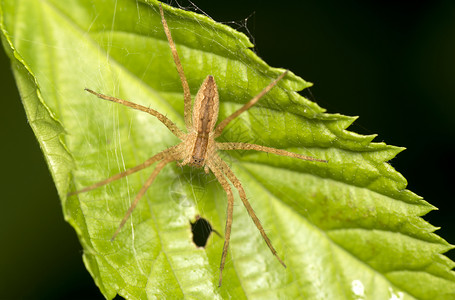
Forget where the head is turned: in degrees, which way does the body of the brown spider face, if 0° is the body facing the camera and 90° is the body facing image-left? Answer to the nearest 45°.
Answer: approximately 0°
